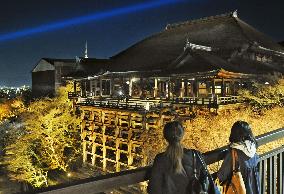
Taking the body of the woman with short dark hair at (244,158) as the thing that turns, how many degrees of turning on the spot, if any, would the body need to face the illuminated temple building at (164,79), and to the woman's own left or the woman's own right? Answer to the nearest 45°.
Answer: approximately 45° to the woman's own right

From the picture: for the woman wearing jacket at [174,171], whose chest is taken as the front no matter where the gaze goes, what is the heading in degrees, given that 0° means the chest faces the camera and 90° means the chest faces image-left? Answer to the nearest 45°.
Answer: approximately 180°

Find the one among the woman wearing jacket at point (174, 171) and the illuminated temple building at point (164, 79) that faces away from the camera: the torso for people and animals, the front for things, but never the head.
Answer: the woman wearing jacket

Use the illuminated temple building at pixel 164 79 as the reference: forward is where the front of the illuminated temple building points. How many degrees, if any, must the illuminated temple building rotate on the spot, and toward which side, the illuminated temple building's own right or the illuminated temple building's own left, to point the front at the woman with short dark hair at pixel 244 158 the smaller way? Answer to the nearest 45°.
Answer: approximately 45° to the illuminated temple building's own left

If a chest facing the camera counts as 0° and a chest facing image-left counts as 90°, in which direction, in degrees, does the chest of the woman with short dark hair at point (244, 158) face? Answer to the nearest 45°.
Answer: approximately 135°

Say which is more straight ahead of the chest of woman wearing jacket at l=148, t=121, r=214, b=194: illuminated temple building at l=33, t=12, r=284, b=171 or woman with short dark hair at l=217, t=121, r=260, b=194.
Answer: the illuminated temple building

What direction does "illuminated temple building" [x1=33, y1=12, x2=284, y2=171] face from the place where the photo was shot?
facing the viewer and to the left of the viewer

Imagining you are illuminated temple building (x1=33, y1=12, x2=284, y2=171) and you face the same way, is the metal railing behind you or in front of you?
in front

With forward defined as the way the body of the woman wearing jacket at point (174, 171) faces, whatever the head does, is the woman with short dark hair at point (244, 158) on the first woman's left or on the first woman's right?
on the first woman's right

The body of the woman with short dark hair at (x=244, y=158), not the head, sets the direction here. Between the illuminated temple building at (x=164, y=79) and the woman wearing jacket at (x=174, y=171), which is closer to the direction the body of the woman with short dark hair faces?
the illuminated temple building

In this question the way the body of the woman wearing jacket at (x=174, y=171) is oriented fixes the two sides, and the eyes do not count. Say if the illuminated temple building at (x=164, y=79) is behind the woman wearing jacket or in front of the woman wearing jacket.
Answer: in front

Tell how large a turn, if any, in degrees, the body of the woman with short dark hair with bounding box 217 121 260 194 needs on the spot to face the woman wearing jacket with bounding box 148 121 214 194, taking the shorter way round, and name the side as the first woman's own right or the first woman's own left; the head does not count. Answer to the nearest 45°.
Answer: approximately 90° to the first woman's own left

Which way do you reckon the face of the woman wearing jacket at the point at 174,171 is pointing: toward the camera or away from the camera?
away from the camera

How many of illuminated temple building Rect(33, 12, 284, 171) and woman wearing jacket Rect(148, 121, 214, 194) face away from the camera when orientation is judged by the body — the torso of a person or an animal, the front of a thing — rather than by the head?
1
